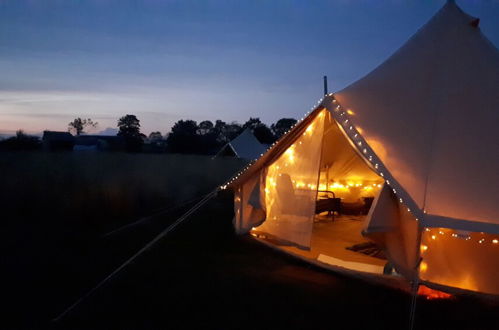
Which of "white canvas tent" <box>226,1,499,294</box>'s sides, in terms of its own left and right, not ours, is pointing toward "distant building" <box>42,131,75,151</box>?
right

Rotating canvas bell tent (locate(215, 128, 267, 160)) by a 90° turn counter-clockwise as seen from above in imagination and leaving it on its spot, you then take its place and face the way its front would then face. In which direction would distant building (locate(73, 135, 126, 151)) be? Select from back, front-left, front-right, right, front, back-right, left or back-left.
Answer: back

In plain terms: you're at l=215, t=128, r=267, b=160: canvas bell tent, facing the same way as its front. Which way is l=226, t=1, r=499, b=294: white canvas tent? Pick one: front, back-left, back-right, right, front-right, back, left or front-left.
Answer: front-left

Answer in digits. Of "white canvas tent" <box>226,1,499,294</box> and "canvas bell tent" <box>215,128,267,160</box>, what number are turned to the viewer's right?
0

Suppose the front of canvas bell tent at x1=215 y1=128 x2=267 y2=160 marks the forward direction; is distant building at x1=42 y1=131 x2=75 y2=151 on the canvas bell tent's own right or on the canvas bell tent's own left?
on the canvas bell tent's own right

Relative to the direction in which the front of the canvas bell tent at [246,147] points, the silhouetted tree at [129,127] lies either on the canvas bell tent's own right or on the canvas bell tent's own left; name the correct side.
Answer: on the canvas bell tent's own right

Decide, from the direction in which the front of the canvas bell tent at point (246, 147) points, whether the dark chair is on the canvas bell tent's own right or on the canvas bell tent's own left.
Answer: on the canvas bell tent's own left

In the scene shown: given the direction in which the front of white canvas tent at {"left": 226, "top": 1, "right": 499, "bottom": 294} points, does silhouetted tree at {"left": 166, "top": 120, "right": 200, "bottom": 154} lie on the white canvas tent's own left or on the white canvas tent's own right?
on the white canvas tent's own right

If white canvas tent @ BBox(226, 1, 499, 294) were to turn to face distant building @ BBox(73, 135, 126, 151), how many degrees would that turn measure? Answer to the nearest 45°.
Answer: approximately 90° to its right

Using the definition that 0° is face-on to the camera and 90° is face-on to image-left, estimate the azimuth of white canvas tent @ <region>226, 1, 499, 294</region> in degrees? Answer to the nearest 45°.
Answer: approximately 45°
